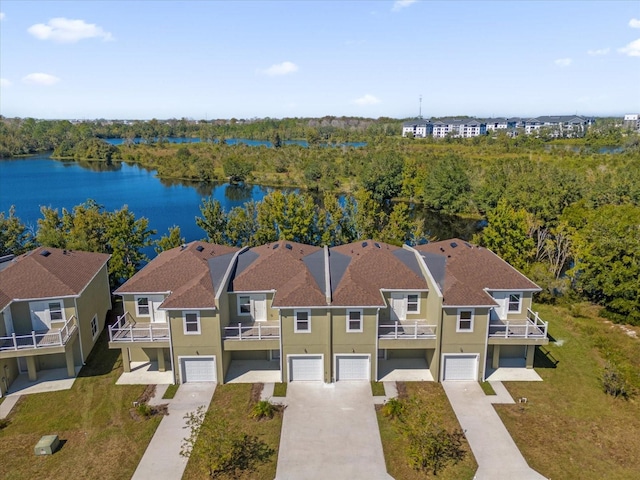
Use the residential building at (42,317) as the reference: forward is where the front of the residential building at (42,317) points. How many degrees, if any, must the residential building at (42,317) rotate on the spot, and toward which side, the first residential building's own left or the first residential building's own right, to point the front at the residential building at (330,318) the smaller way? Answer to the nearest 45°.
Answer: approximately 45° to the first residential building's own left

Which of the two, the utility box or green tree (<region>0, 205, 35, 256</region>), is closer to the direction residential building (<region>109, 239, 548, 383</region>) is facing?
the utility box

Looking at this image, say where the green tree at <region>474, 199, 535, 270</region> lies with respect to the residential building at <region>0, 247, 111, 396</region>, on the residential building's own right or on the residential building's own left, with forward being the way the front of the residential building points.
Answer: on the residential building's own left

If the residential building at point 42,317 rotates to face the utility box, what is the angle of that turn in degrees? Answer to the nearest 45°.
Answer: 0° — it already faces it

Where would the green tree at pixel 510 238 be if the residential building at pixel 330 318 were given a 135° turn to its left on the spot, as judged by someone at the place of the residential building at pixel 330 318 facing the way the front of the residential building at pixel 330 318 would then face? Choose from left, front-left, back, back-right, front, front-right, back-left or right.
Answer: front

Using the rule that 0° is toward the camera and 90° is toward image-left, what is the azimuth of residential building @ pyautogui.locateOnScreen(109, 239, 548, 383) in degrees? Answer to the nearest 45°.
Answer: approximately 0°

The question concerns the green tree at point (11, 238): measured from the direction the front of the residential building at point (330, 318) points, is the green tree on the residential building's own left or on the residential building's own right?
on the residential building's own right

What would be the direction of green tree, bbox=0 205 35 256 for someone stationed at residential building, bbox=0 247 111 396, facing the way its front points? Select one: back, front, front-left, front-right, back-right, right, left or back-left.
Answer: back

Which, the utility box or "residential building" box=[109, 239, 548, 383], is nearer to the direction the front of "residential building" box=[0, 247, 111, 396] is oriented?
the utility box

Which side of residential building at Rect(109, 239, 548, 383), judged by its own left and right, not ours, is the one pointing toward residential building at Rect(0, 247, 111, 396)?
right

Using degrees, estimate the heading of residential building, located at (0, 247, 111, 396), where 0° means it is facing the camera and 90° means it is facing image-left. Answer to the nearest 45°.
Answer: approximately 0°

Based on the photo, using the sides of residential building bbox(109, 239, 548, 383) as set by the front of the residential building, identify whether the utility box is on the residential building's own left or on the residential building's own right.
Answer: on the residential building's own right
